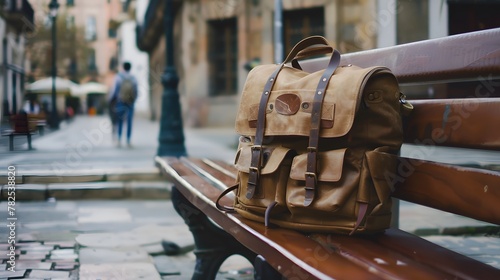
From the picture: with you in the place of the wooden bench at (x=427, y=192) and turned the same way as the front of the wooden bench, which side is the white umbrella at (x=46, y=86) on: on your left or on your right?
on your right

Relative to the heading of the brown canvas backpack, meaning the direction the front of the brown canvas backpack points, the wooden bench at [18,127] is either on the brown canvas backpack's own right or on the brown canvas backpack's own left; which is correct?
on the brown canvas backpack's own right

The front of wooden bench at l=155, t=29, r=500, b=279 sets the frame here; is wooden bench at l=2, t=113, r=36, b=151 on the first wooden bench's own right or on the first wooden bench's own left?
on the first wooden bench's own right

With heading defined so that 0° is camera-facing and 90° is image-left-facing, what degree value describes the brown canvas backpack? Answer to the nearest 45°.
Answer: approximately 45°

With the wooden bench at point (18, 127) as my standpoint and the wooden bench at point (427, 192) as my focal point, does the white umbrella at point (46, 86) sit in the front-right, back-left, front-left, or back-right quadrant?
back-left

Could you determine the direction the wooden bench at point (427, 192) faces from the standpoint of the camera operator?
facing the viewer and to the left of the viewer

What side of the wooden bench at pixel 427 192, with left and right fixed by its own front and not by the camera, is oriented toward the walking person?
right

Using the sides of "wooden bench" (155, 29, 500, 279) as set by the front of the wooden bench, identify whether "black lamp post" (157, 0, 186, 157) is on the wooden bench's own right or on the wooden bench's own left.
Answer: on the wooden bench's own right
